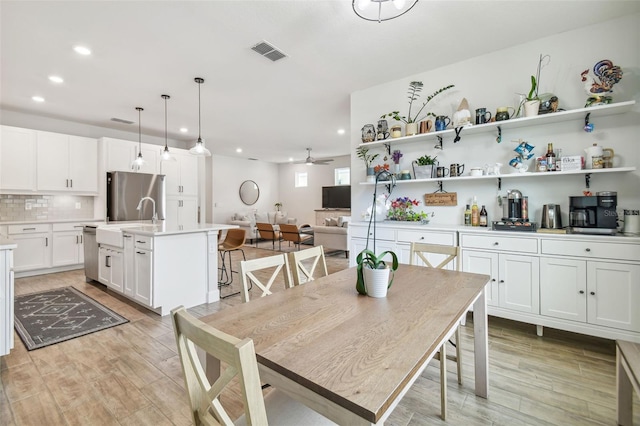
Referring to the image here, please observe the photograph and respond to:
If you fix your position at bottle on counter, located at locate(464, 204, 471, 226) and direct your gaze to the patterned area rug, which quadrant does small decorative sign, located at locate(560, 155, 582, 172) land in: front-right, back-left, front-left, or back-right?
back-left

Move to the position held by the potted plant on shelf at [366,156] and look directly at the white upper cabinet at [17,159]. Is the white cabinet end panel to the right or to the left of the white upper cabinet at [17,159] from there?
left

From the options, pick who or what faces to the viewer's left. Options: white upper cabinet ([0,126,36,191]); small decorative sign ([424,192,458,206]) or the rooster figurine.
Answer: the rooster figurine

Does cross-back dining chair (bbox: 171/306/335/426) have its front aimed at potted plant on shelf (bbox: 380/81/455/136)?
yes

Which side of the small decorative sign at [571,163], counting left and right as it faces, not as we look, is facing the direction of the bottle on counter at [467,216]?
right

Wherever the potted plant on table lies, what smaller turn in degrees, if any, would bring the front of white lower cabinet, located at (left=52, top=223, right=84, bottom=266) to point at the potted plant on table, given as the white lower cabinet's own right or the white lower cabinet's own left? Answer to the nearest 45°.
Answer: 0° — it already faces it

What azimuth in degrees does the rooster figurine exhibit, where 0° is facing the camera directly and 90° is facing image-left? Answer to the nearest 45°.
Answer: approximately 90°

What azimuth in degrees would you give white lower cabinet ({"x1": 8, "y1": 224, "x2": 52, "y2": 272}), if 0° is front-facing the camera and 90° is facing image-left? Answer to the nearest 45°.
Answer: approximately 0°

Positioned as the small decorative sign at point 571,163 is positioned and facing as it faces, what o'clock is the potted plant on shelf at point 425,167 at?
The potted plant on shelf is roughly at 3 o'clock from the small decorative sign.

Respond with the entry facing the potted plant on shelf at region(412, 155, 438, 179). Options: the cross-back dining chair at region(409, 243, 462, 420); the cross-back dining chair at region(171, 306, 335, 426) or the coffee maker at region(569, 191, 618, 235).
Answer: the cross-back dining chair at region(171, 306, 335, 426)
